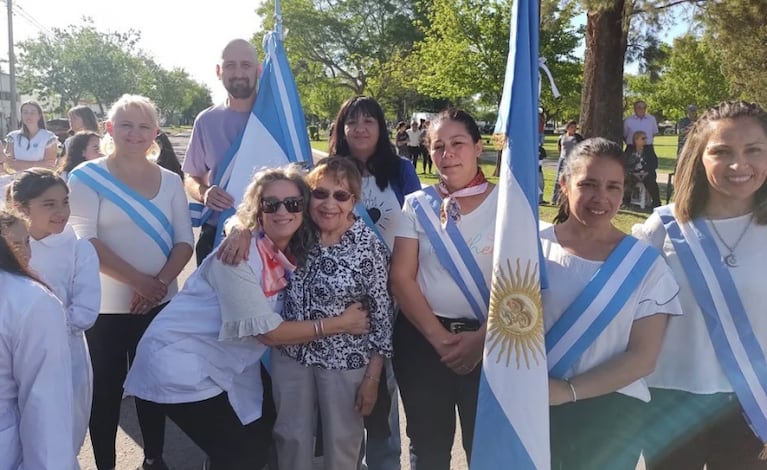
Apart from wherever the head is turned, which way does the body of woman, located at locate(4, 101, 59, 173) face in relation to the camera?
toward the camera

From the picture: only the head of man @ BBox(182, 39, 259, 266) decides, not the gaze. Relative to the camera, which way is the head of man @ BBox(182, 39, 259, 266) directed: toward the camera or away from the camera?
toward the camera

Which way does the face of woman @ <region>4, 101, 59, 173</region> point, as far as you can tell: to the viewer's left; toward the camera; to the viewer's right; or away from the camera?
toward the camera

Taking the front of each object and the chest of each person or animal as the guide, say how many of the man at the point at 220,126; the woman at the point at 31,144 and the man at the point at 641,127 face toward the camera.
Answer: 3

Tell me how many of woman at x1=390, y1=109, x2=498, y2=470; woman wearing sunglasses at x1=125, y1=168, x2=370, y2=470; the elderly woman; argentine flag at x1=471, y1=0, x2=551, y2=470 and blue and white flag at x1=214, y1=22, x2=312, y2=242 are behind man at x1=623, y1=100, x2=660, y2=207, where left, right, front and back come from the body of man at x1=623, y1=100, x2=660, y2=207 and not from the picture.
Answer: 0

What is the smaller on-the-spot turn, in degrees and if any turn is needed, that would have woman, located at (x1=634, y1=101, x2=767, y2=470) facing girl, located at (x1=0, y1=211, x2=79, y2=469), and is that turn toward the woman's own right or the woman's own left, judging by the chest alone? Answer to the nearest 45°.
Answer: approximately 45° to the woman's own right

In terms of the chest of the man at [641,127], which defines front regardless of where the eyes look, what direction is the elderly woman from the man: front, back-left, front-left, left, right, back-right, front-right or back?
front

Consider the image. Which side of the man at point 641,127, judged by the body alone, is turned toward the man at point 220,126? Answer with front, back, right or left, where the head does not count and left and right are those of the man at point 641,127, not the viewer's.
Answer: front

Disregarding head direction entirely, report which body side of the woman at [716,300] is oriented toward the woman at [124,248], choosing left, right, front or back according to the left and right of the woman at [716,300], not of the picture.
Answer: right

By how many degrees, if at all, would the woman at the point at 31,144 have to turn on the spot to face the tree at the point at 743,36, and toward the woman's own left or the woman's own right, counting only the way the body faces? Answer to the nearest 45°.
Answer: approximately 90° to the woman's own left

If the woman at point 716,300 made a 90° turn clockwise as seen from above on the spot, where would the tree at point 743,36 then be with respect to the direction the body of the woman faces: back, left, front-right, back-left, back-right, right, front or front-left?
right

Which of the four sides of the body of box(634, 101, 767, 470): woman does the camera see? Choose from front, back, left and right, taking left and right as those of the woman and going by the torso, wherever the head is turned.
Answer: front

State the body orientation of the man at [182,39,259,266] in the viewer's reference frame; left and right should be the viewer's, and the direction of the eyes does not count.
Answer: facing the viewer

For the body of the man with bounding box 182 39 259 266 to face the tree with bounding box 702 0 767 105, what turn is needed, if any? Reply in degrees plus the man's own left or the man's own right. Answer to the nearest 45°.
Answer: approximately 135° to the man's own left
